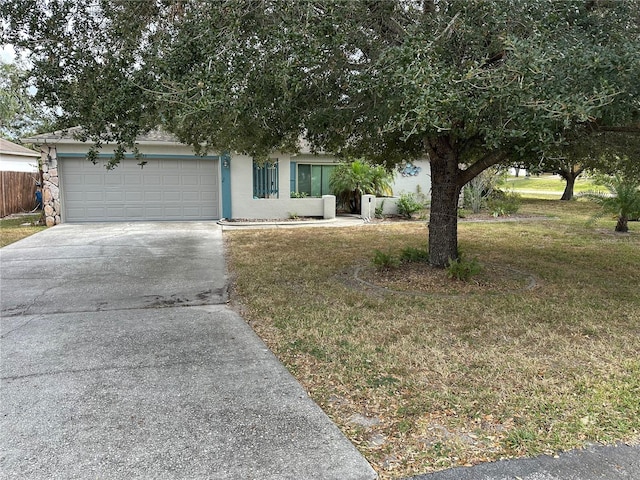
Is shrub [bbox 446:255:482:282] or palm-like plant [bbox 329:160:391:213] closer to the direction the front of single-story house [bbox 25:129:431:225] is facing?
the shrub

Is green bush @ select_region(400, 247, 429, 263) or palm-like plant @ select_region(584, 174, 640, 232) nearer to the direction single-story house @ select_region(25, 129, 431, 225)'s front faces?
the green bush

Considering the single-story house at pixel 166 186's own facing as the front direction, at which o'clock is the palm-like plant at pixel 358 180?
The palm-like plant is roughly at 9 o'clock from the single-story house.

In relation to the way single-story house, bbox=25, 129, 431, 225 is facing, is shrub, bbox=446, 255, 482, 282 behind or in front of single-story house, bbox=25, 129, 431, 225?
in front

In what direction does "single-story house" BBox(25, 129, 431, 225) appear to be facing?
toward the camera

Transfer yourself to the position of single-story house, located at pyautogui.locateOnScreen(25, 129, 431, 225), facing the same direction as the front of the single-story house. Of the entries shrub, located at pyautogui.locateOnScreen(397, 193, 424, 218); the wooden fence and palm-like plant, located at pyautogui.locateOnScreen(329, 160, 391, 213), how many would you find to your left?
2

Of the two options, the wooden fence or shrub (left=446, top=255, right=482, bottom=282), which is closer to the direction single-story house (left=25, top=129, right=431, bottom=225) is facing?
the shrub

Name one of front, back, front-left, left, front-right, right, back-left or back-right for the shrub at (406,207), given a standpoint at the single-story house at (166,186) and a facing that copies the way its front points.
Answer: left

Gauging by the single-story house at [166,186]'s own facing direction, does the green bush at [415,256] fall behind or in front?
in front

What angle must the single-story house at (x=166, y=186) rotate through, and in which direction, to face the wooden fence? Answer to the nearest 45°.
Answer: approximately 135° to its right

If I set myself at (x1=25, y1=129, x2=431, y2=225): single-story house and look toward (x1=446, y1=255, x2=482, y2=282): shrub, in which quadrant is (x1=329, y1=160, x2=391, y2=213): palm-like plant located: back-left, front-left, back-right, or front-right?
front-left

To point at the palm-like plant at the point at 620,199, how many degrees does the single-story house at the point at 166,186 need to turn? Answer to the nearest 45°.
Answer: approximately 45° to its left
